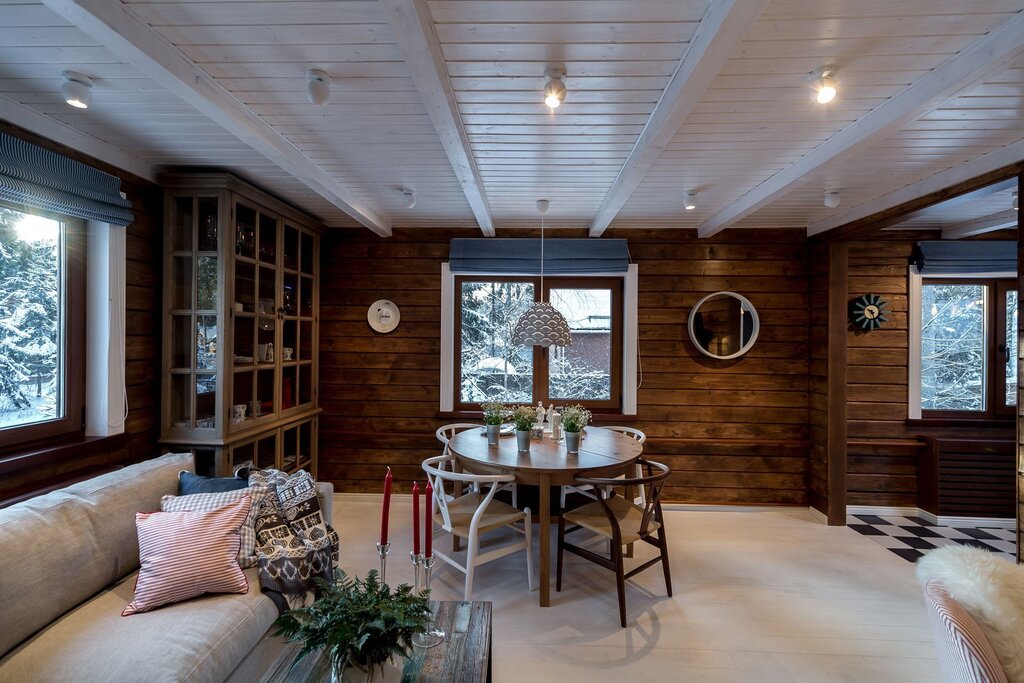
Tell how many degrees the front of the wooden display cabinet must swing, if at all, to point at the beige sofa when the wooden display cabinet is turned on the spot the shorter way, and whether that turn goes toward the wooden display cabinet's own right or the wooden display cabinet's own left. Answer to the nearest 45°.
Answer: approximately 45° to the wooden display cabinet's own right

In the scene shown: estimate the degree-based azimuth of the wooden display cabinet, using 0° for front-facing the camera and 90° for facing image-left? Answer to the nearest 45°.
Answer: approximately 315°

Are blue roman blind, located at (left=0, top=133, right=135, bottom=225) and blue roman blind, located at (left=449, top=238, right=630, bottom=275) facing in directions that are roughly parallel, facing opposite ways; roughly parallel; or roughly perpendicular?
roughly perpendicular

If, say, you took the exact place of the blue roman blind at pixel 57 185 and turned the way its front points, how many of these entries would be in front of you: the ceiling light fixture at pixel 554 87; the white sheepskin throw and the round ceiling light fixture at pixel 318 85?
3

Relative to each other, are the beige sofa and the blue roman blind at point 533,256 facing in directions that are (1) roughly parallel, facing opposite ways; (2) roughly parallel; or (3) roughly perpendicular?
roughly perpendicular

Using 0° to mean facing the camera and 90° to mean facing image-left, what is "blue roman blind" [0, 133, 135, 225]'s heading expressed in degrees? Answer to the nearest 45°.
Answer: approximately 315°

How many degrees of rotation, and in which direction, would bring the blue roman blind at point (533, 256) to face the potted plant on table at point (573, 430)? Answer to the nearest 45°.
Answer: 0° — it already faces it

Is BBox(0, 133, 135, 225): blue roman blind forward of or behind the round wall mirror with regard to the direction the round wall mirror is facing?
forward

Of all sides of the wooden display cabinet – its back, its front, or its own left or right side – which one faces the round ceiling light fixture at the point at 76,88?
right
